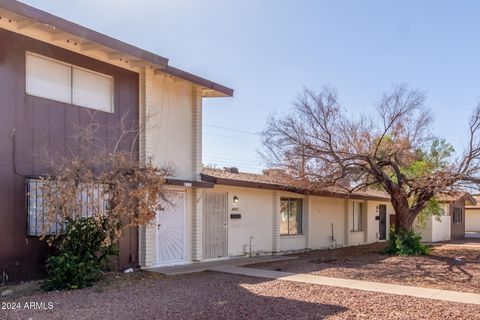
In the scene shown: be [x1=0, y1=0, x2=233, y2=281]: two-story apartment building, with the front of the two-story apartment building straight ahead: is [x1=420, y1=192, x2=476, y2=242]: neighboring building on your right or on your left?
on your left

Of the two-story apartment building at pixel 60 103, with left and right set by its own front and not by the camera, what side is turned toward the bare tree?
left

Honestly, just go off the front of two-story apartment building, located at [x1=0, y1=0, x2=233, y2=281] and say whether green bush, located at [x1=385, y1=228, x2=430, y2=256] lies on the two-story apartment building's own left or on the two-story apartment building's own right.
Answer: on the two-story apartment building's own left

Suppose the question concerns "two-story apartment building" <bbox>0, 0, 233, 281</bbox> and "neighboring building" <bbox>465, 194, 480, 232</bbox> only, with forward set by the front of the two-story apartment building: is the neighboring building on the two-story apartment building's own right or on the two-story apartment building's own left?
on the two-story apartment building's own left
